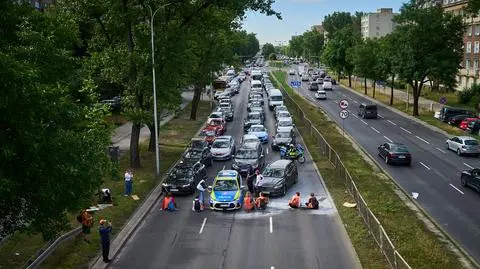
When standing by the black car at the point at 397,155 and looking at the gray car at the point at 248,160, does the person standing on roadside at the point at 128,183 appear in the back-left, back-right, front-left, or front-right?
front-left

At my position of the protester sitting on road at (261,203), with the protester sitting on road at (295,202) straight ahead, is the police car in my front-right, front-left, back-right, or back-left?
back-left

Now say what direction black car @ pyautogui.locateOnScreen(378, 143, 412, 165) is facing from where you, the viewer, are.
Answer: facing away from the viewer and to the left of the viewer

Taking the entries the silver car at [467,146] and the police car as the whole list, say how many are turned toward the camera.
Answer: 1

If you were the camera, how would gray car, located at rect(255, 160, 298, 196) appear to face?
facing the viewer and to the left of the viewer

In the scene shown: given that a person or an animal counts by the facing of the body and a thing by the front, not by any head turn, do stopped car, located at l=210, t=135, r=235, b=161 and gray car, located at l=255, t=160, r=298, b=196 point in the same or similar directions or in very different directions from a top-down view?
same or similar directions

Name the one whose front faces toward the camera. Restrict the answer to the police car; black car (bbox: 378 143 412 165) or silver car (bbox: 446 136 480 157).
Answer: the police car

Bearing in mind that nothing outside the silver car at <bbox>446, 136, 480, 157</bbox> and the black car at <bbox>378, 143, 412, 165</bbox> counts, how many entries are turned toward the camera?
0

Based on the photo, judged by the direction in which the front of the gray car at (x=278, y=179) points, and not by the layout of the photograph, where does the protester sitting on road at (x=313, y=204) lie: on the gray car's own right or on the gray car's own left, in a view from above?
on the gray car's own left

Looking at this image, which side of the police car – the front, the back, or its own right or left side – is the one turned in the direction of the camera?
front

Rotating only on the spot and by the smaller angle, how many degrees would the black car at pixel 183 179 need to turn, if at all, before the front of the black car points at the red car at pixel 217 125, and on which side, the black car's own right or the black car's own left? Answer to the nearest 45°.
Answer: approximately 135° to the black car's own right

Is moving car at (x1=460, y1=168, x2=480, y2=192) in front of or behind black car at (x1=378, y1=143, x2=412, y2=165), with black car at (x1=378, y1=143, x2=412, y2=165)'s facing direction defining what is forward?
behind

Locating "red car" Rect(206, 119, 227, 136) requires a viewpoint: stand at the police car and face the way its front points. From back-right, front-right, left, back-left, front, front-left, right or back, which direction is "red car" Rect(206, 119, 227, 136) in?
back

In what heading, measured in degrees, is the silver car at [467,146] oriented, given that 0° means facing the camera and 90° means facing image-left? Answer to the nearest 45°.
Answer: approximately 135°

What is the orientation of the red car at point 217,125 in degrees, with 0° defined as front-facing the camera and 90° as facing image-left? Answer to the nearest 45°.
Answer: approximately 45°

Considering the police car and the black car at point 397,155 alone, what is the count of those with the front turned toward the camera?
1

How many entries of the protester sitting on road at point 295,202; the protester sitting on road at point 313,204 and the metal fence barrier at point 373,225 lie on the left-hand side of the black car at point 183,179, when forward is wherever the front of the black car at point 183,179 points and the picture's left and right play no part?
3
